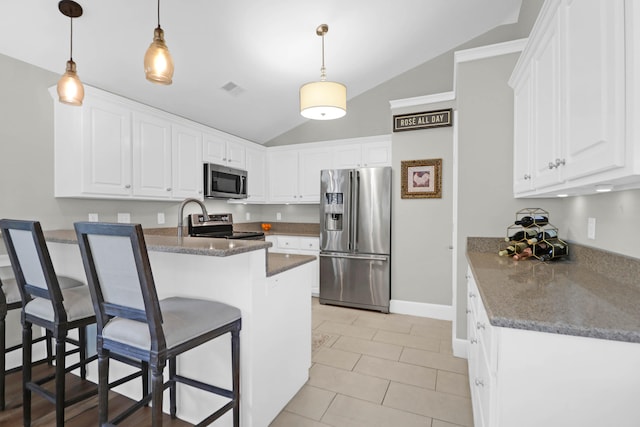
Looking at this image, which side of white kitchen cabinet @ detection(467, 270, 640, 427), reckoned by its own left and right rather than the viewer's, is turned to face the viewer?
left

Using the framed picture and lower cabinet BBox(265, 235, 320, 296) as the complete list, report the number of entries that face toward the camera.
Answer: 2

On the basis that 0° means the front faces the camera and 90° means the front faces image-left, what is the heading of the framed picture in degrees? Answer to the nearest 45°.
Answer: approximately 0°

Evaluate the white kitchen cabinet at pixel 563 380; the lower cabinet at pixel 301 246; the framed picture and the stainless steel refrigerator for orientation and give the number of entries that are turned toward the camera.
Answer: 3

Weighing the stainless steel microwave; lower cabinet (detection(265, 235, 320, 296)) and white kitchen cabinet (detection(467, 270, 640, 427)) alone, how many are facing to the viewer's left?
1

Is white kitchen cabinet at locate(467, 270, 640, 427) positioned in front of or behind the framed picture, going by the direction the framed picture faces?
in front

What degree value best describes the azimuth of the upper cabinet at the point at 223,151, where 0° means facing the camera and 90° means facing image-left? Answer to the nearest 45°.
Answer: approximately 315°

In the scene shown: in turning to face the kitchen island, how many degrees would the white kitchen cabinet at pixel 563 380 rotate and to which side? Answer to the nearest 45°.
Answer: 0° — it already faces it

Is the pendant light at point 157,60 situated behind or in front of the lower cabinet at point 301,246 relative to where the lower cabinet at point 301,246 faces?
in front
